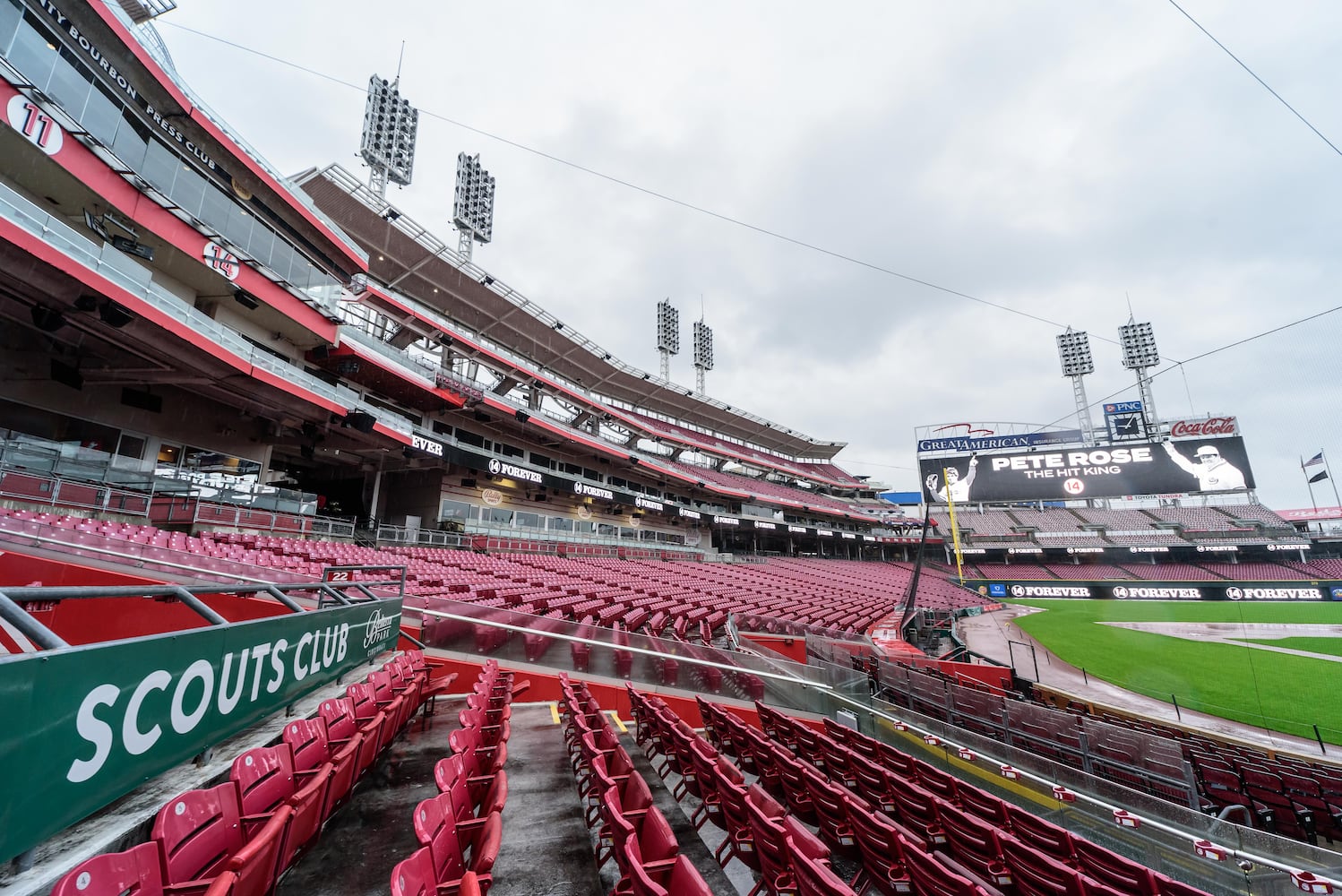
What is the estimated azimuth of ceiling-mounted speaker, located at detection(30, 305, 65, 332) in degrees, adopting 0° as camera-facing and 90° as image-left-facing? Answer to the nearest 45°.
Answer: approximately 315°

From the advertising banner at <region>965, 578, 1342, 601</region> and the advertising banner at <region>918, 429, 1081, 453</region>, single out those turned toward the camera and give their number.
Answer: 2

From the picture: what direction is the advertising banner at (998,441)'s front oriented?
toward the camera

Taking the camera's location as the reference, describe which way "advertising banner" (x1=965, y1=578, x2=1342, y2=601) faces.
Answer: facing the viewer

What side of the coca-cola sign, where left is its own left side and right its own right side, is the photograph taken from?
front

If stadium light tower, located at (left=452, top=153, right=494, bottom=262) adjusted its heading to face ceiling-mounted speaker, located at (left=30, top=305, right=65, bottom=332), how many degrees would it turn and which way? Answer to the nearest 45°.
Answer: approximately 90° to its right

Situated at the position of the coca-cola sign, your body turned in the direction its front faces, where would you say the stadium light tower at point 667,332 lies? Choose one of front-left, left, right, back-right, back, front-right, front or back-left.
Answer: front-right

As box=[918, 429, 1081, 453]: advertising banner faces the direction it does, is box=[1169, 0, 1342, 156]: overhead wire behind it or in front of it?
in front

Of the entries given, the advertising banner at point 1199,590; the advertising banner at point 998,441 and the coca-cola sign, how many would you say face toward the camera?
3

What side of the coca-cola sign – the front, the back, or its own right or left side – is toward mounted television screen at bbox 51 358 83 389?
front

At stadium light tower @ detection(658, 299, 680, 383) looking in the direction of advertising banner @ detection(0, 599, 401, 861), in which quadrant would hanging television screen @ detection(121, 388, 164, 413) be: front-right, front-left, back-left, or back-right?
front-right

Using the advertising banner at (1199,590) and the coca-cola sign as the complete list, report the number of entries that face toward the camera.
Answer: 2

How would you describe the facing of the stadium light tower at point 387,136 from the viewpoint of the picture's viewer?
facing the viewer and to the right of the viewer

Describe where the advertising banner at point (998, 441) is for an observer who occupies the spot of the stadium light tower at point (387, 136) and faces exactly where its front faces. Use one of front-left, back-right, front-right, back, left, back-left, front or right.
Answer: front-left

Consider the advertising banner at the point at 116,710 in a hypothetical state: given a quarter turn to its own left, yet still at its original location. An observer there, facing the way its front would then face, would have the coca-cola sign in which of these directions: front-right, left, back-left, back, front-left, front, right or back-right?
front-right
